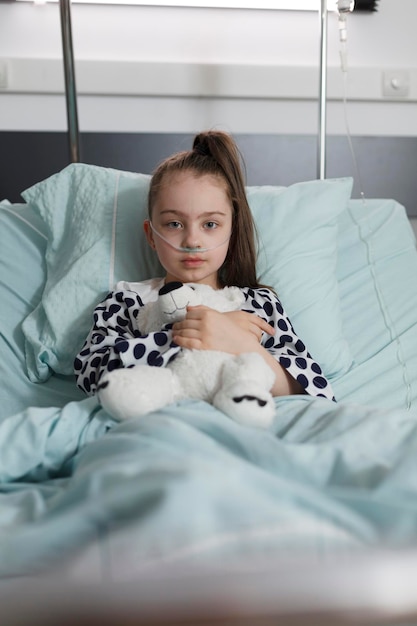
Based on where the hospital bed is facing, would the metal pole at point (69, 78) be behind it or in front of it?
behind

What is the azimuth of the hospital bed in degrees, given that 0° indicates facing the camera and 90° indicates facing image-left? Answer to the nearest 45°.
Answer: approximately 0°

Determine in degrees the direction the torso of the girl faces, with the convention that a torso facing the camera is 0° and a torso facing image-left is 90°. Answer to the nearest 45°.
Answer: approximately 0°

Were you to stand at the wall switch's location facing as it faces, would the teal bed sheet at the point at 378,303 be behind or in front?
in front

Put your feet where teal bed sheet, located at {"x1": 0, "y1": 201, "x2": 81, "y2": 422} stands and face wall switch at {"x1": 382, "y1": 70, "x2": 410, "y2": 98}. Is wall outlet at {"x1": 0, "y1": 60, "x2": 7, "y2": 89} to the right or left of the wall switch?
left

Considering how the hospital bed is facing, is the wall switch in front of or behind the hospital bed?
behind

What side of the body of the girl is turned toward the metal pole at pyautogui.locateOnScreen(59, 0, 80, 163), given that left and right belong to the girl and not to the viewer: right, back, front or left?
back

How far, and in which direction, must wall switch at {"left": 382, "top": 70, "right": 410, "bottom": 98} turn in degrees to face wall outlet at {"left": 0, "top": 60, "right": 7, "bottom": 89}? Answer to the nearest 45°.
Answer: approximately 90° to its right

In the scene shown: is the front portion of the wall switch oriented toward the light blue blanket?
yes
